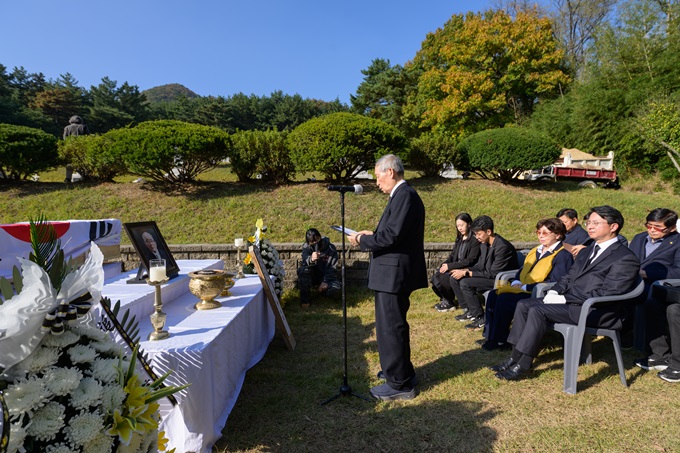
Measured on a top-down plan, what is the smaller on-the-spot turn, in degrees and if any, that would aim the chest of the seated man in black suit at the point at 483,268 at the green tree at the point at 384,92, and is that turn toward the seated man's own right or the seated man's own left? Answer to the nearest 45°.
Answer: approximately 135° to the seated man's own right

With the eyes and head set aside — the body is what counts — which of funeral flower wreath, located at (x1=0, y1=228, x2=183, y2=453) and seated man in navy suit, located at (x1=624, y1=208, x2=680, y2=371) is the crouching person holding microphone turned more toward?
the funeral flower wreath

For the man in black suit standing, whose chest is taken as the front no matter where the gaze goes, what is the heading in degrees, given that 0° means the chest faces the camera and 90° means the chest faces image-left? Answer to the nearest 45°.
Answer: approximately 90°

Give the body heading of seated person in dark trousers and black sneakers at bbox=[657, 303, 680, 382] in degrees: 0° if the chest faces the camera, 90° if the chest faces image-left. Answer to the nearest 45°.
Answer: approximately 90°

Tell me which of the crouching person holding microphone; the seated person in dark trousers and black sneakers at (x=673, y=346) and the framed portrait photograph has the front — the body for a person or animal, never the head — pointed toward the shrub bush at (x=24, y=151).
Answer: the seated person in dark trousers and black sneakers

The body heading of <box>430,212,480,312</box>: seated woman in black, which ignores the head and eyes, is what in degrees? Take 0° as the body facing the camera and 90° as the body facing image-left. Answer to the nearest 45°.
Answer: approximately 45°

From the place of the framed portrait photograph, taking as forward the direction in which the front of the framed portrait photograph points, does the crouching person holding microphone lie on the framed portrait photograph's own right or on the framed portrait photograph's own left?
on the framed portrait photograph's own left

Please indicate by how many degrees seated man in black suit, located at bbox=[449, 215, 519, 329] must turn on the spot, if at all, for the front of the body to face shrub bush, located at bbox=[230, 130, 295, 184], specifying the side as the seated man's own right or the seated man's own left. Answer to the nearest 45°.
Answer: approximately 90° to the seated man's own right

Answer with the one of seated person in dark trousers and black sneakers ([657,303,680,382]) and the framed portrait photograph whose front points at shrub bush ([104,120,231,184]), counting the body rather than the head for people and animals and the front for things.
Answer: the seated person in dark trousers and black sneakers

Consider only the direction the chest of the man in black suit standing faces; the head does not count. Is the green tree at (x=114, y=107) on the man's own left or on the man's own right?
on the man's own right

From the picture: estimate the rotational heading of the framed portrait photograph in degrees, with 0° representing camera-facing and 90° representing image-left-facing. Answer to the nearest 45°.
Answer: approximately 315°

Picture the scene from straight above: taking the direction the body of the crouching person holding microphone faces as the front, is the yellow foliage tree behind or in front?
behind

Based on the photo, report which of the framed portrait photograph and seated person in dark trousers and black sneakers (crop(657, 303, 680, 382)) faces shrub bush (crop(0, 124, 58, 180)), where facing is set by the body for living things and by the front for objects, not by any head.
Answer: the seated person in dark trousers and black sneakers

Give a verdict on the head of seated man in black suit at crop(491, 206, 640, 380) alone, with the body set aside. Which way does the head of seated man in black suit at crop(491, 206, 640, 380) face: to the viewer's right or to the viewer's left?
to the viewer's left
